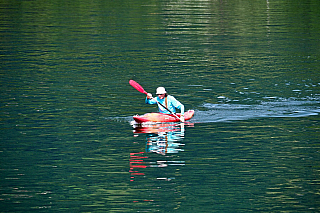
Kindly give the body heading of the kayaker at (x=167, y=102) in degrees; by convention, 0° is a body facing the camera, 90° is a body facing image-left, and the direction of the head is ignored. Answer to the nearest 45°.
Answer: approximately 45°

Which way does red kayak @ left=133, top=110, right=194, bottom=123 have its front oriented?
to the viewer's left
